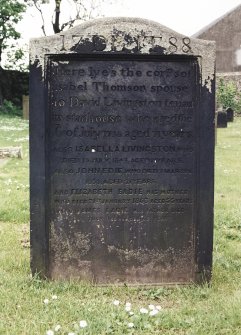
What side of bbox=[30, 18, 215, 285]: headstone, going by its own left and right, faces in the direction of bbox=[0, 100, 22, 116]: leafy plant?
back

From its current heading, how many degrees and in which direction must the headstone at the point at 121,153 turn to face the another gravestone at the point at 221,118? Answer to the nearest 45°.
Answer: approximately 180°

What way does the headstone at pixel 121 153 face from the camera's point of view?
toward the camera

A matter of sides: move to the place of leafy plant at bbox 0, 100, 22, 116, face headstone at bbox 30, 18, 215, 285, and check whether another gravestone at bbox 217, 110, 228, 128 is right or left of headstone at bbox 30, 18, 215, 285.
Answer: left

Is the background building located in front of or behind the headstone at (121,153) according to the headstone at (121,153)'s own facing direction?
behind

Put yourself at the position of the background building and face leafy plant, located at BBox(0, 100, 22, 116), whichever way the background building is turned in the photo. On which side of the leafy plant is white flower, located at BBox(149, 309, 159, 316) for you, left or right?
left

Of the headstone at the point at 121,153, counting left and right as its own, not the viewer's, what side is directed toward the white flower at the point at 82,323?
front

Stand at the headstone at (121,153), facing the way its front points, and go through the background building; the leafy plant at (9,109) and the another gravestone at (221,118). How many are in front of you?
0
